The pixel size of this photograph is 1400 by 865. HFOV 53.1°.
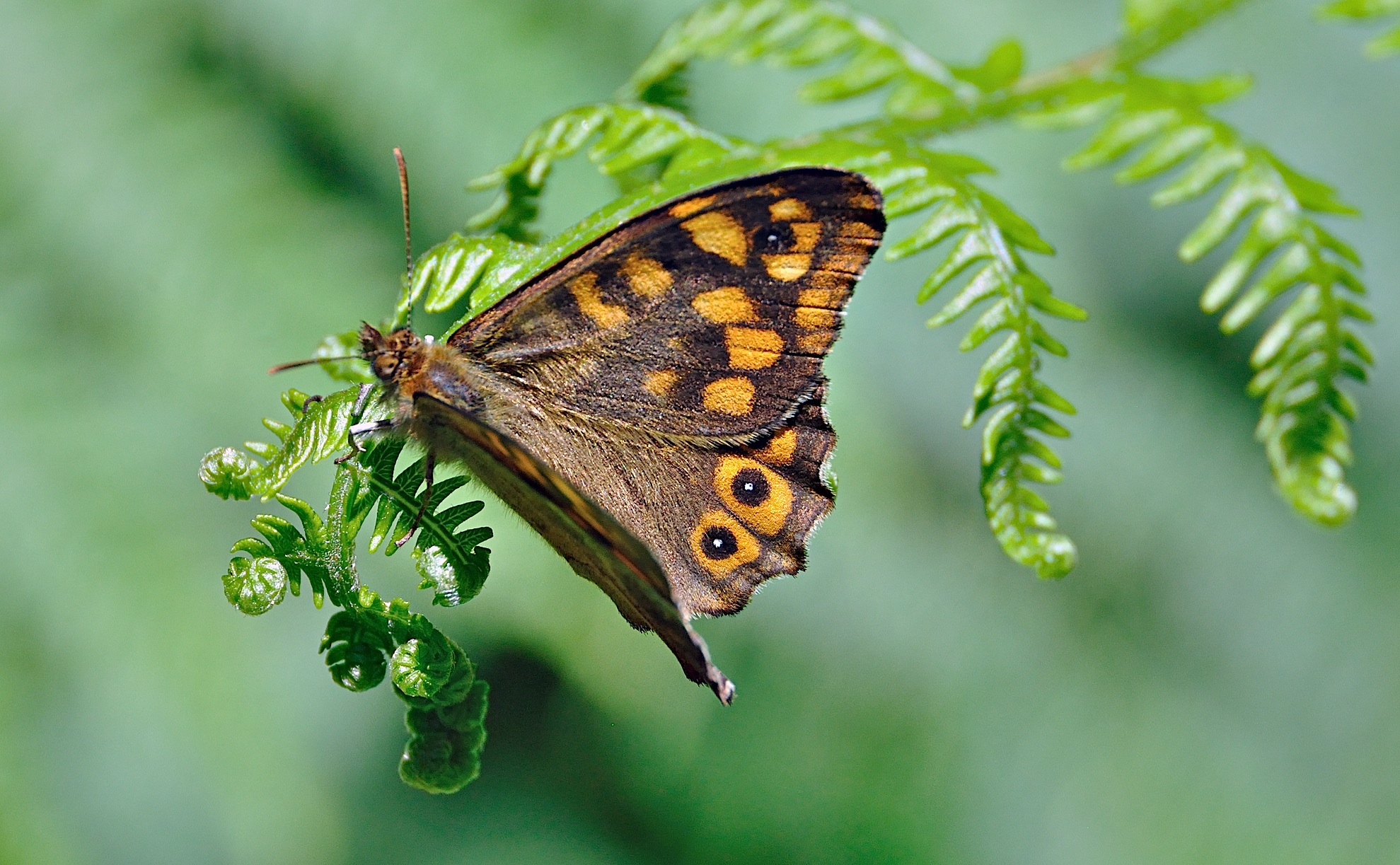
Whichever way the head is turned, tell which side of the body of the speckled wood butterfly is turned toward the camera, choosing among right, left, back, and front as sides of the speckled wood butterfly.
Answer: left
